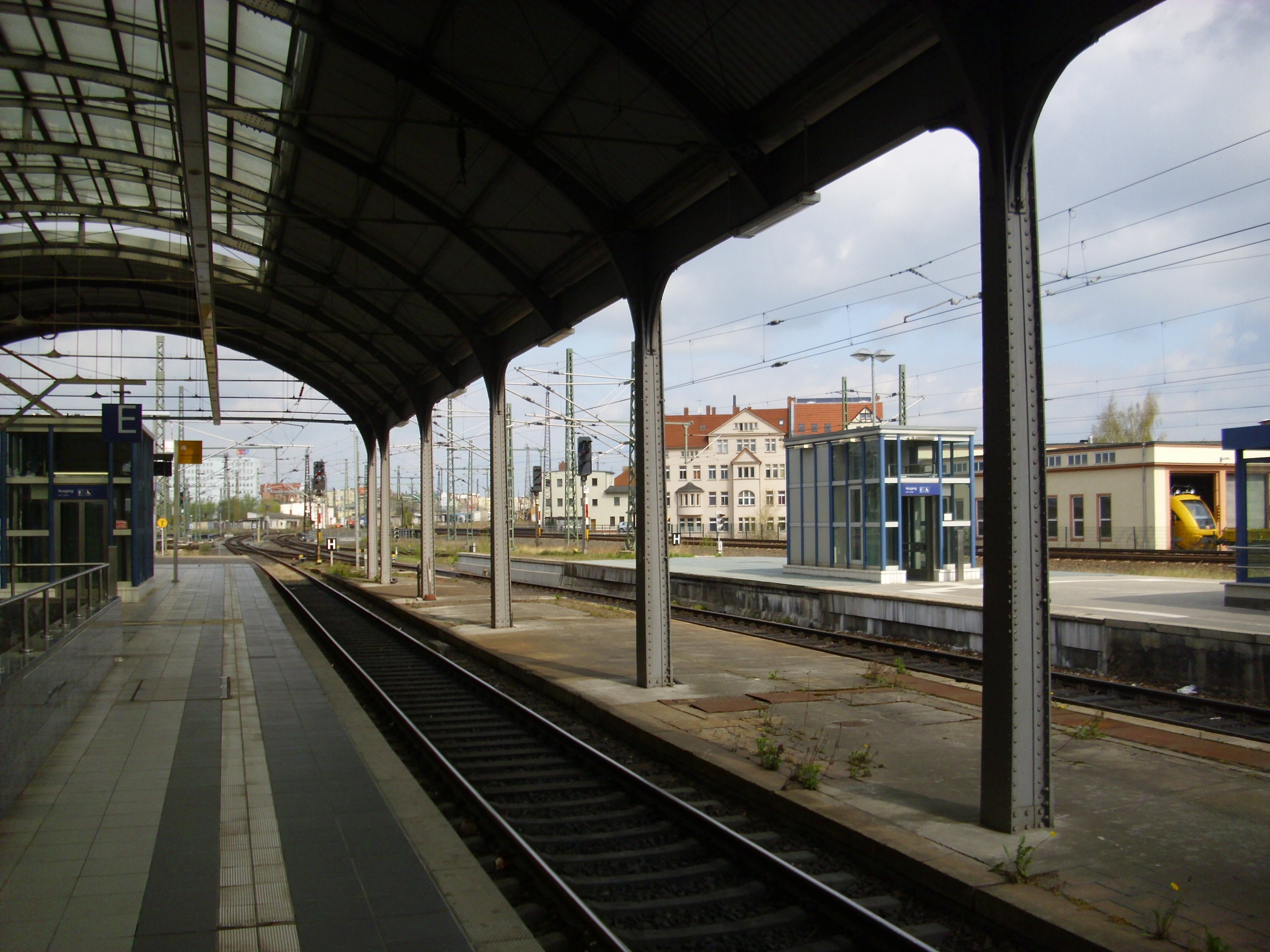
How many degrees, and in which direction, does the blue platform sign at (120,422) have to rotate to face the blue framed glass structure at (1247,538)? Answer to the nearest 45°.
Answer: approximately 45° to its left

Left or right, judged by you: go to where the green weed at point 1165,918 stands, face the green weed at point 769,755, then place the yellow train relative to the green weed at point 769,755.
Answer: right

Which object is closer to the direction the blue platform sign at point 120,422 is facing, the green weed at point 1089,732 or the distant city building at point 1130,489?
the green weed

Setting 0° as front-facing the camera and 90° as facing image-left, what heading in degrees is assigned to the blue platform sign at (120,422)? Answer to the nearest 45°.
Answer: approximately 0°

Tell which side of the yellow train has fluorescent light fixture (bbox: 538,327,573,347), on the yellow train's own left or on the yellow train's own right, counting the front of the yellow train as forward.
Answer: on the yellow train's own right

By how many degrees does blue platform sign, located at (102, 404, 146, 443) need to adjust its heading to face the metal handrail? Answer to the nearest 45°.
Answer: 0° — it already faces it

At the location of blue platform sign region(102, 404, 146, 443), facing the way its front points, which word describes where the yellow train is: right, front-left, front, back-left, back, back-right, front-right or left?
left

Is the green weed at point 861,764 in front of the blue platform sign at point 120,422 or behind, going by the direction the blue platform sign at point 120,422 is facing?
in front

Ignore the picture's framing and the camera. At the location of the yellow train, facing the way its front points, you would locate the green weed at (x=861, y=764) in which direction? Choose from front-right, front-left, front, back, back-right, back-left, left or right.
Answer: front-right
